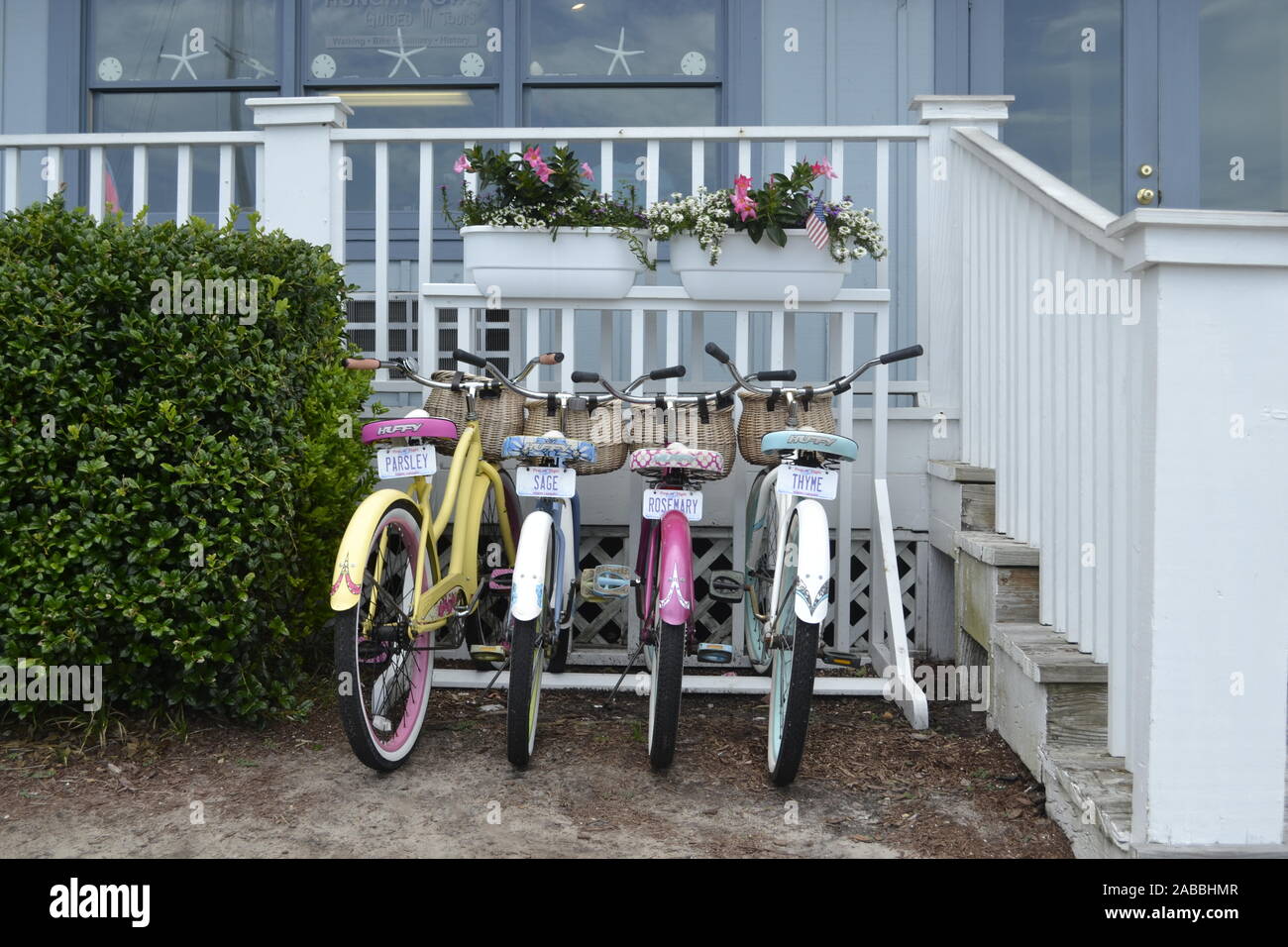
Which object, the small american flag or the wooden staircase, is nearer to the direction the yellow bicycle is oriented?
the small american flag

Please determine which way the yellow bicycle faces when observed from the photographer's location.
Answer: facing away from the viewer and to the right of the viewer

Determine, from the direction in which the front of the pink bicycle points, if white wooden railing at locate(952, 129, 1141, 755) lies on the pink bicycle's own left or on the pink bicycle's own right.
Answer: on the pink bicycle's own right

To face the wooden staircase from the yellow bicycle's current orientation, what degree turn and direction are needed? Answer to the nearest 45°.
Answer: approximately 45° to its right

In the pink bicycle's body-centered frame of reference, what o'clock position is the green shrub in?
The green shrub is roughly at 9 o'clock from the pink bicycle.

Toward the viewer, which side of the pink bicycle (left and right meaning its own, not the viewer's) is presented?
back

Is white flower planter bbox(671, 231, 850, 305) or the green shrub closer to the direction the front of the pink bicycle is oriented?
the white flower planter

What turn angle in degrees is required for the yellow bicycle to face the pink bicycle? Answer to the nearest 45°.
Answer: approximately 45° to its right

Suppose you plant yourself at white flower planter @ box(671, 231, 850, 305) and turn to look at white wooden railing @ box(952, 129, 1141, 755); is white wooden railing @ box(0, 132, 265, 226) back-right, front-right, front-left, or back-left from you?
back-right

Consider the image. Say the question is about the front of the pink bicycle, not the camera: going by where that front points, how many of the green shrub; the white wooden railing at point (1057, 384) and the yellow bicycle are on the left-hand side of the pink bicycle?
2
